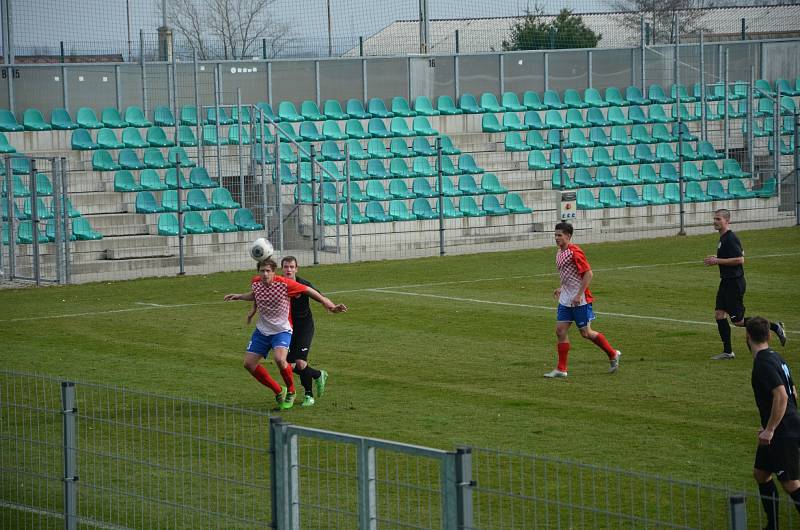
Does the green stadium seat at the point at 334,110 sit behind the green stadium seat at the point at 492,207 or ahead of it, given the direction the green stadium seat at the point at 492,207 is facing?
behind

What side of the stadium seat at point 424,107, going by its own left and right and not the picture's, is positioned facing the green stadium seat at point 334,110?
right

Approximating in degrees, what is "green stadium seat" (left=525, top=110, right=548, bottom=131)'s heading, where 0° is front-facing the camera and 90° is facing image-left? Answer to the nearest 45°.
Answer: approximately 315°

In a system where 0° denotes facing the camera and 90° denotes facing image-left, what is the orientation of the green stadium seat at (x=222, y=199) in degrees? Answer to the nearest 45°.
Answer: approximately 315°

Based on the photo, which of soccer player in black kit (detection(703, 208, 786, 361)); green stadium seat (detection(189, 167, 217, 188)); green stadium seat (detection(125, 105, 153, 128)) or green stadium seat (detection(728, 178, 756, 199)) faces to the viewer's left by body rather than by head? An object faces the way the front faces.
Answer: the soccer player in black kit

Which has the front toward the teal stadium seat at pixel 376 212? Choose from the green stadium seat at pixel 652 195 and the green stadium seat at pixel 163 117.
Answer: the green stadium seat at pixel 163 117

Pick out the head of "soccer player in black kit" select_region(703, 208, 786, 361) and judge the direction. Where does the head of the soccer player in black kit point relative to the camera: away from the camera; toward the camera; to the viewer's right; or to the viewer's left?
to the viewer's left

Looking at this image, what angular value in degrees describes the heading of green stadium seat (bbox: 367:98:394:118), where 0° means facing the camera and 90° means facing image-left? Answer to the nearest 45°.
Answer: approximately 315°

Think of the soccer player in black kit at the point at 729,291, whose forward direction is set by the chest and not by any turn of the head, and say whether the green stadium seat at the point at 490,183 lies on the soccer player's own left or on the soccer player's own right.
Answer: on the soccer player's own right

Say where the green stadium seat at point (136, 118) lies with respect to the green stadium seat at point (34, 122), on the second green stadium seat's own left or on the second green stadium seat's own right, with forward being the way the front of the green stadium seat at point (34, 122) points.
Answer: on the second green stadium seat's own left

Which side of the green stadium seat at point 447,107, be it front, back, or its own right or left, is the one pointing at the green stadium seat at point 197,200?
right

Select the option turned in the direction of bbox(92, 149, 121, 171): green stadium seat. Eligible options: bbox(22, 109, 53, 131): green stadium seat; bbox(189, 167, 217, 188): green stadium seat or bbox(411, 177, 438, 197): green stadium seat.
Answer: bbox(22, 109, 53, 131): green stadium seat

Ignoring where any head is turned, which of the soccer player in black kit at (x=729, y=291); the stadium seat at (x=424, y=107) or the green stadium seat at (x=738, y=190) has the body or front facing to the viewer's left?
the soccer player in black kit
